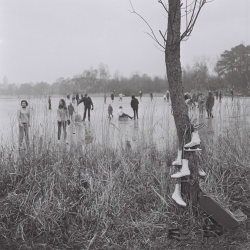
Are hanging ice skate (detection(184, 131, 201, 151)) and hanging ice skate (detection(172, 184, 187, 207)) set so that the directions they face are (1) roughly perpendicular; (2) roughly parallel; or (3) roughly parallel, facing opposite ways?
roughly parallel, facing opposite ways

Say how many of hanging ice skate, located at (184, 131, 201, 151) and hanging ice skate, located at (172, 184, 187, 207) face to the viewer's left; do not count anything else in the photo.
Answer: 1
